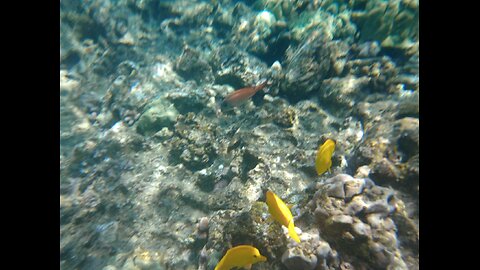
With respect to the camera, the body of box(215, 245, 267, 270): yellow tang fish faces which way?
to the viewer's right

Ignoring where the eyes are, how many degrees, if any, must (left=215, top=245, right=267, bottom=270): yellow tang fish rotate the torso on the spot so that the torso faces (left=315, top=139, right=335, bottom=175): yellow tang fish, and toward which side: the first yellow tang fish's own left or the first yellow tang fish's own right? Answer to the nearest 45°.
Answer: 0° — it already faces it
